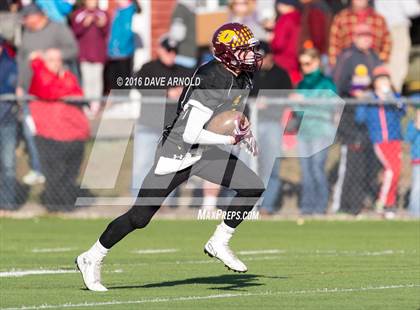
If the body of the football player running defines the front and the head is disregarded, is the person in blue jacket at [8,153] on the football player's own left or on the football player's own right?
on the football player's own left

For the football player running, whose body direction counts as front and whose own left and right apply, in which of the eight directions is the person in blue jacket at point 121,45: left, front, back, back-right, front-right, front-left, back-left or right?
left

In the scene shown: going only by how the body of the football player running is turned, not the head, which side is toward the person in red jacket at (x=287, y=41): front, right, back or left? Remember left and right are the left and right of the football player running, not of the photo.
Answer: left

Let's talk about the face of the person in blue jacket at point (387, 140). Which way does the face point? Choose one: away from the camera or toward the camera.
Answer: toward the camera

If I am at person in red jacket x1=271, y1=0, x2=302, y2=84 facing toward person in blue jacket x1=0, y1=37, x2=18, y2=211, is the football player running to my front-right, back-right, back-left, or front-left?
front-left

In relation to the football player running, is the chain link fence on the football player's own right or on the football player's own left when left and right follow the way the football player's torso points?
on the football player's own left

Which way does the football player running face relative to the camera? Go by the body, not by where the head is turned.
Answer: to the viewer's right

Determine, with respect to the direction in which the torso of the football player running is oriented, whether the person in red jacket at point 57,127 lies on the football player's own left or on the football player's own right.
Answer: on the football player's own left

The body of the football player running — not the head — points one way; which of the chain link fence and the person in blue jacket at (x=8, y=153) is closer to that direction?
the chain link fence

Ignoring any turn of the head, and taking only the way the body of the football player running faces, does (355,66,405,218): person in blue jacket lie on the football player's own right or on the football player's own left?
on the football player's own left

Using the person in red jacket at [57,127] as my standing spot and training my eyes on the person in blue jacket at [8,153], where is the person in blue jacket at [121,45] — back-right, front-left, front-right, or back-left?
back-right

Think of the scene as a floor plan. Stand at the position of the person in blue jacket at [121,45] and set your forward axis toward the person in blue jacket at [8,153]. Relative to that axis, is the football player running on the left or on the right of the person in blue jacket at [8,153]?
left

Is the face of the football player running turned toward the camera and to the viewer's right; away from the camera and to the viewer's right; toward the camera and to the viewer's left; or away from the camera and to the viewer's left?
toward the camera and to the viewer's right

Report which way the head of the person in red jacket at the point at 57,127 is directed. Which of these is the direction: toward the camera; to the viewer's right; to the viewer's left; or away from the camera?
toward the camera
